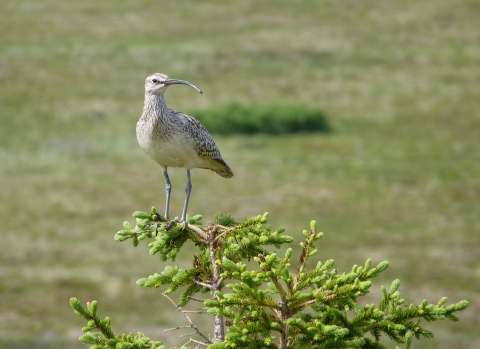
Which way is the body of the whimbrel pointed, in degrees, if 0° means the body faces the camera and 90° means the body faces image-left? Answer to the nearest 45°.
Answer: approximately 45°
